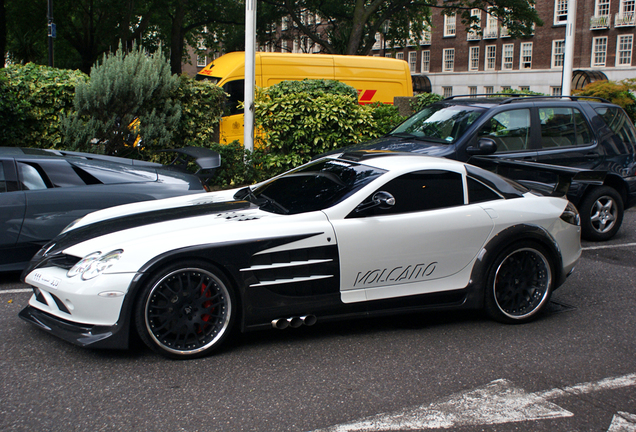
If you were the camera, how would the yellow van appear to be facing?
facing the viewer and to the left of the viewer

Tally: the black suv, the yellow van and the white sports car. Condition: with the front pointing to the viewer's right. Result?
0

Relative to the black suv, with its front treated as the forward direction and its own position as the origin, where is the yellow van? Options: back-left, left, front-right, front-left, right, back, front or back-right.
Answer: right

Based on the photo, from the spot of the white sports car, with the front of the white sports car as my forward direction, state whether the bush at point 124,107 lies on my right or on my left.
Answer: on my right

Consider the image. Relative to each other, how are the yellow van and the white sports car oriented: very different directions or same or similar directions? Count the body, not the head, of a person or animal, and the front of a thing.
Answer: same or similar directions

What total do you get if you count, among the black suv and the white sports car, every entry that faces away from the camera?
0

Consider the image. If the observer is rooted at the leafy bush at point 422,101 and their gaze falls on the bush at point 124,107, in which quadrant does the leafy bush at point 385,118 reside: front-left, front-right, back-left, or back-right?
front-left

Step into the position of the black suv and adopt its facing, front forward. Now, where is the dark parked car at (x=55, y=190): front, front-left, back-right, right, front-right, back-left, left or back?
front

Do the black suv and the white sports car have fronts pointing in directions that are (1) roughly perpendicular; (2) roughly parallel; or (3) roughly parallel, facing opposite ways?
roughly parallel

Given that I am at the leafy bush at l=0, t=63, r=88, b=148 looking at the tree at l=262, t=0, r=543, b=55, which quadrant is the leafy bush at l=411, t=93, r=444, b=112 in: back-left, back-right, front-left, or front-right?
front-right

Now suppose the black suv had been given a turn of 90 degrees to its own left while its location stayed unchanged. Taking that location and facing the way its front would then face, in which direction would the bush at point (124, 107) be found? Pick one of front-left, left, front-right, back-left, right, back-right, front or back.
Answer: back-right

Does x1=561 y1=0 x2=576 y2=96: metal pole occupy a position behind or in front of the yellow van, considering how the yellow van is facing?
behind

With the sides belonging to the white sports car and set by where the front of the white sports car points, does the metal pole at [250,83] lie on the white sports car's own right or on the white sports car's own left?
on the white sports car's own right

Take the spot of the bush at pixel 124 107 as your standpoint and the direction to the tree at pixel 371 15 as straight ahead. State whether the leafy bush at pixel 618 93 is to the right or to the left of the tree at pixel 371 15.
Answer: right

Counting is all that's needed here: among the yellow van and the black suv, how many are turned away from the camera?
0

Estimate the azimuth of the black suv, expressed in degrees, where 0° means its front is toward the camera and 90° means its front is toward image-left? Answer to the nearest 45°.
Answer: approximately 45°
